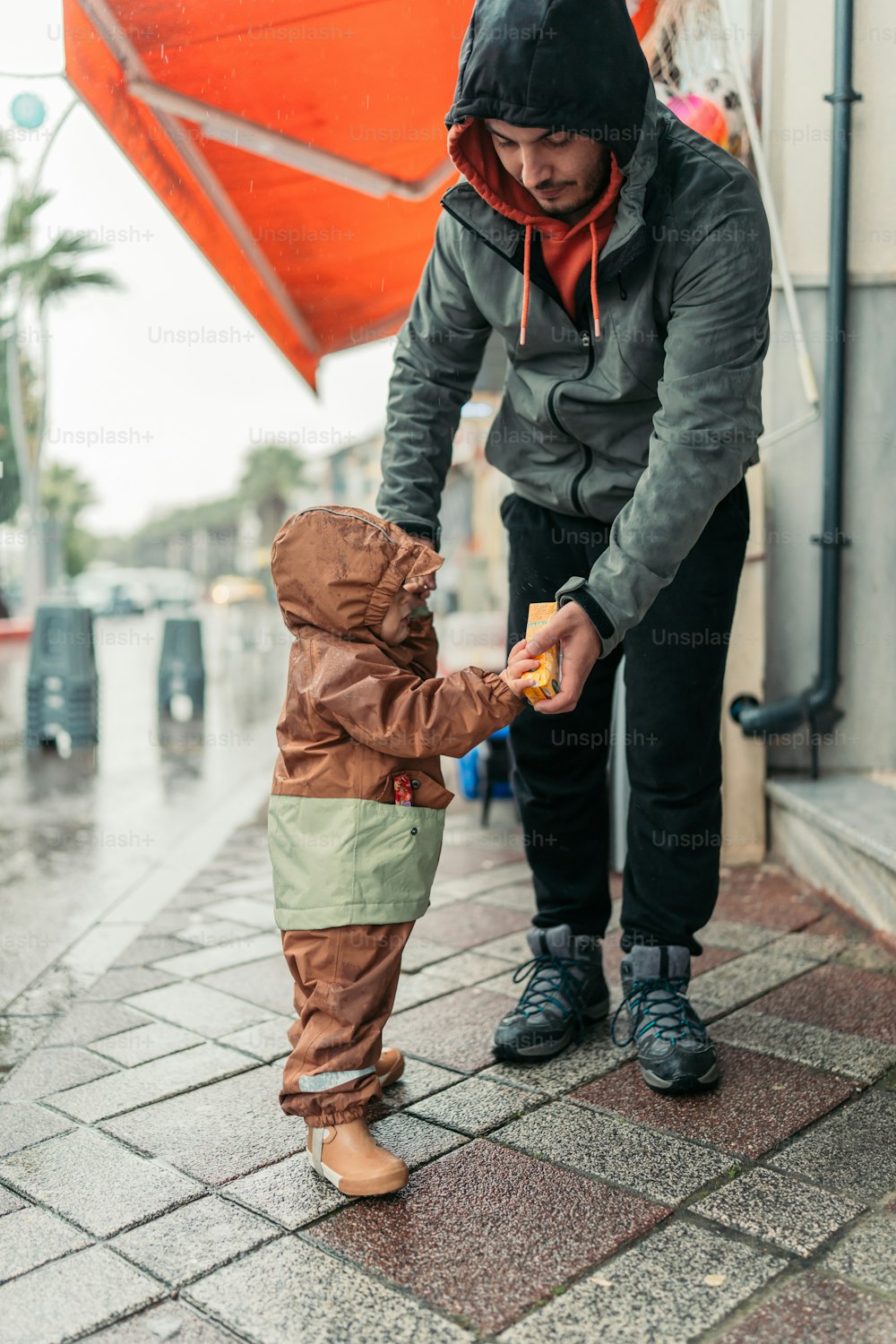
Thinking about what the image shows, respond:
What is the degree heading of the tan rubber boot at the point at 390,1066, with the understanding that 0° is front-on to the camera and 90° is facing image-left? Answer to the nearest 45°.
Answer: approximately 270°

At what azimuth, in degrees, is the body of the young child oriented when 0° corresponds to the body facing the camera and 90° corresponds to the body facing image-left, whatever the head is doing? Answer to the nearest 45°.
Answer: approximately 270°

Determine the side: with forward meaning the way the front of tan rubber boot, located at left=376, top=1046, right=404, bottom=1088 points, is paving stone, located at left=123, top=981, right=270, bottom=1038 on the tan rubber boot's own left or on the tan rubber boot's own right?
on the tan rubber boot's own left

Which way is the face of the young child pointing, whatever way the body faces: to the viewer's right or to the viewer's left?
to the viewer's right

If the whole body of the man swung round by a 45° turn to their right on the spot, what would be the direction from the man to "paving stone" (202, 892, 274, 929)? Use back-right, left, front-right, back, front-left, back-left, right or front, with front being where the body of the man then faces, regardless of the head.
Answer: right

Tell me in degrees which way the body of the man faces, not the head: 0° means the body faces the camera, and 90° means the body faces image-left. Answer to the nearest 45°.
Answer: approximately 0°

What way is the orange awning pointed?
to the viewer's left

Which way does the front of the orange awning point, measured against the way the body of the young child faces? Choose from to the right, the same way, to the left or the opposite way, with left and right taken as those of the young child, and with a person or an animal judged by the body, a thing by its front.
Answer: the opposite way

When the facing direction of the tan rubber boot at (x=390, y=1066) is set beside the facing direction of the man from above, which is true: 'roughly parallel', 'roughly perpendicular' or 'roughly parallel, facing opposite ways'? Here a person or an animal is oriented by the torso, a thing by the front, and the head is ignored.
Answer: roughly perpendicular

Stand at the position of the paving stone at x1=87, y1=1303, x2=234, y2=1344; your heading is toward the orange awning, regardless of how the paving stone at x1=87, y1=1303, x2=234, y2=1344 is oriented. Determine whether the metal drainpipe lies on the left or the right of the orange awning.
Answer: right

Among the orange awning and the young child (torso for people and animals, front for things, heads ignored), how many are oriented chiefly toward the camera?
0

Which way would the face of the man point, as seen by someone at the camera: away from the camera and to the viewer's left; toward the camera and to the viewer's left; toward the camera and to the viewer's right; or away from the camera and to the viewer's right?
toward the camera and to the viewer's left
